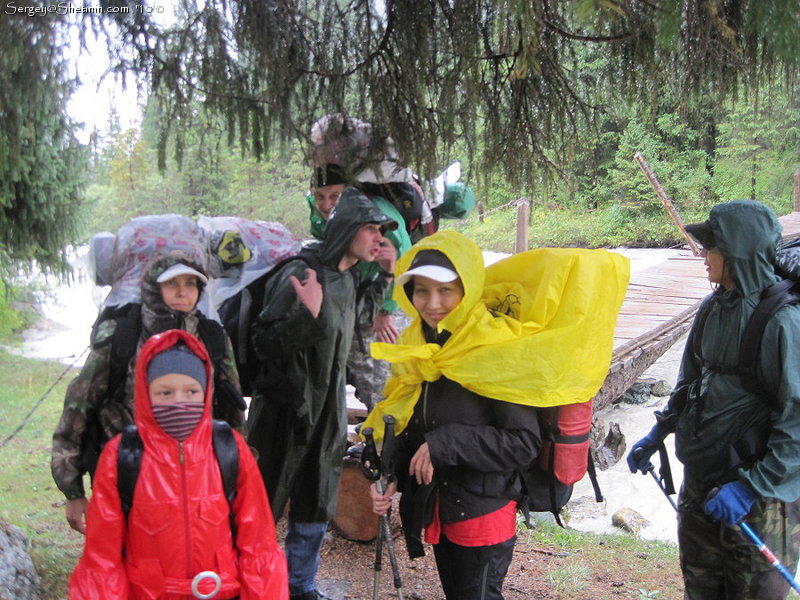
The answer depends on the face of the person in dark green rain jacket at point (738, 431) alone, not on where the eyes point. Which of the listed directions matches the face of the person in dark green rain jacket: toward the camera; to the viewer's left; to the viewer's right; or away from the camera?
to the viewer's left

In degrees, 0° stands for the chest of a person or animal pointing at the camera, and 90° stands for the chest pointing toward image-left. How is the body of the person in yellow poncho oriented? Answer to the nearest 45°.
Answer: approximately 45°

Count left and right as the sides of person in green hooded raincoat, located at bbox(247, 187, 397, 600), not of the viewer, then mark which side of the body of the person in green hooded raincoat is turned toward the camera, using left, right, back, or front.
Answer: right

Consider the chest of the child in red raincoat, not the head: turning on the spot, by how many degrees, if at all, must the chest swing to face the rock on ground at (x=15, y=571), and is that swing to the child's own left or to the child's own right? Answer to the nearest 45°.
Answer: approximately 135° to the child's own right

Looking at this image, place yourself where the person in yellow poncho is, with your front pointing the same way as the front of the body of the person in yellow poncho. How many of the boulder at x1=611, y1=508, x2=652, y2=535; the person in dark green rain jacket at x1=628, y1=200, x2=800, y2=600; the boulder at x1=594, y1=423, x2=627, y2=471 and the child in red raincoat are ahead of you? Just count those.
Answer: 1

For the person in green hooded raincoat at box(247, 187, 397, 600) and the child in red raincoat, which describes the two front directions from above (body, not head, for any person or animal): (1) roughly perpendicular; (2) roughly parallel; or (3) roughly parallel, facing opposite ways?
roughly perpendicular
